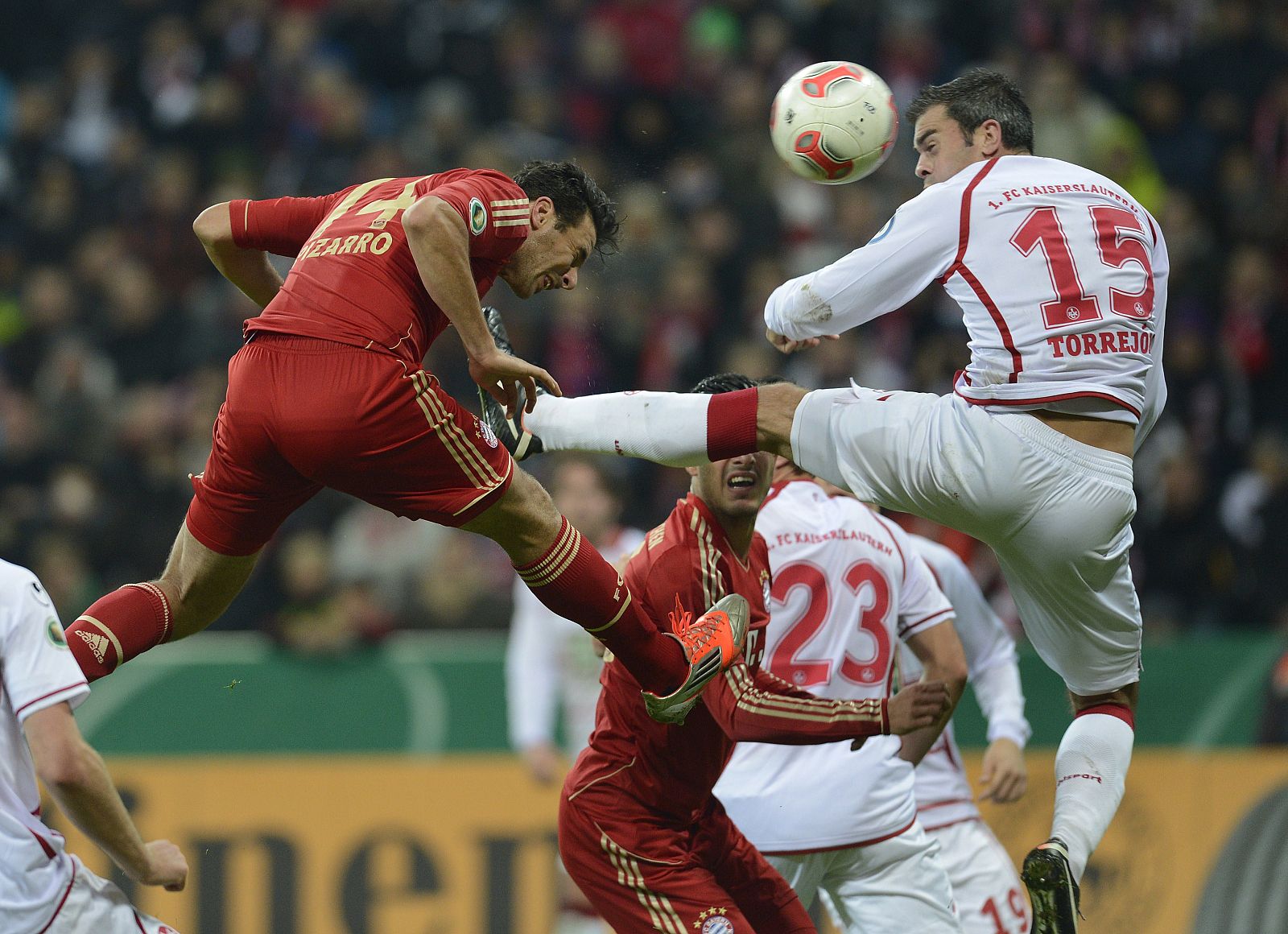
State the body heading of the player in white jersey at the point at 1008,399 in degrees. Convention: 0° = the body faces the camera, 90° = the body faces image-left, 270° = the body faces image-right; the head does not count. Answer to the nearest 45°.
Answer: approximately 135°

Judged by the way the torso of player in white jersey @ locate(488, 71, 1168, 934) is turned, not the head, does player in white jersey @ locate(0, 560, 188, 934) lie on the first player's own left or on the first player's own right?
on the first player's own left

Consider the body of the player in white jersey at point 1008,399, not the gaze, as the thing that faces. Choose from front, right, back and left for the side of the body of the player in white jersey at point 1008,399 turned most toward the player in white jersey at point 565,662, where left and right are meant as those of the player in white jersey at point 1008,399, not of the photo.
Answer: front

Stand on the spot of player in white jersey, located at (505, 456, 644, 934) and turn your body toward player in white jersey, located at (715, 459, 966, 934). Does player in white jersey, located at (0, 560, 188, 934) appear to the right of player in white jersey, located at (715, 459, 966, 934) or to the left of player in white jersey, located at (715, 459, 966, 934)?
right

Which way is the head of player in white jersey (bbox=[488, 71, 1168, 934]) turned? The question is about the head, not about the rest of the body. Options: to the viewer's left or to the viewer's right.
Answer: to the viewer's left

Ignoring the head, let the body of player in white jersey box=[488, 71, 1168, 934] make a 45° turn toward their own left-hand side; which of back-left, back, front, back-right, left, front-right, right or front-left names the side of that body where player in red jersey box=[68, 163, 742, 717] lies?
front
